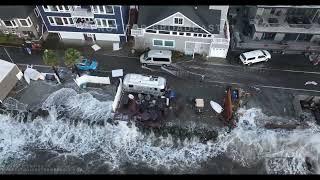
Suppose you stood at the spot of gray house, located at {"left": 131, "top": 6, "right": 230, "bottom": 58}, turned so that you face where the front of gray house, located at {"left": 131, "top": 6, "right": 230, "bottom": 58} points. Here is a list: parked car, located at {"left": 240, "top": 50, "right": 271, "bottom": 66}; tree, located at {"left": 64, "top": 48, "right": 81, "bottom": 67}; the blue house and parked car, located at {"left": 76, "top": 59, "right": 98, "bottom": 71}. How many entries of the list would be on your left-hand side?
1

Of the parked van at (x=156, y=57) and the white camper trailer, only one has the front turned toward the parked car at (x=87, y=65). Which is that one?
the parked van at (x=156, y=57)

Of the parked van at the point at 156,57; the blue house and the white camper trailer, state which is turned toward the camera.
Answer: the blue house

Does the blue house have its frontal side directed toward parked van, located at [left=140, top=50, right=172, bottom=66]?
no

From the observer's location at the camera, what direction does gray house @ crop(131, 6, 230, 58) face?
facing the viewer

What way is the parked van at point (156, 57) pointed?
to the viewer's left

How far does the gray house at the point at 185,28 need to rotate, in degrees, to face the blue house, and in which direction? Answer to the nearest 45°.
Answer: approximately 90° to its right

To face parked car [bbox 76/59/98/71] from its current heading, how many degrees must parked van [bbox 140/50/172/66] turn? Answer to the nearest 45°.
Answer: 0° — it already faces it

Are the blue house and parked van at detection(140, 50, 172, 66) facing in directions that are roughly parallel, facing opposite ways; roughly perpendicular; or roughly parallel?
roughly perpendicular

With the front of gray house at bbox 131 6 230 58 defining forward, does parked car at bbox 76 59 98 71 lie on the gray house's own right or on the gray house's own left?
on the gray house's own right

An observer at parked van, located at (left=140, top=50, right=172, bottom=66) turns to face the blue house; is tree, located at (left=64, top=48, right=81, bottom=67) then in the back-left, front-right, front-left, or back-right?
front-left
